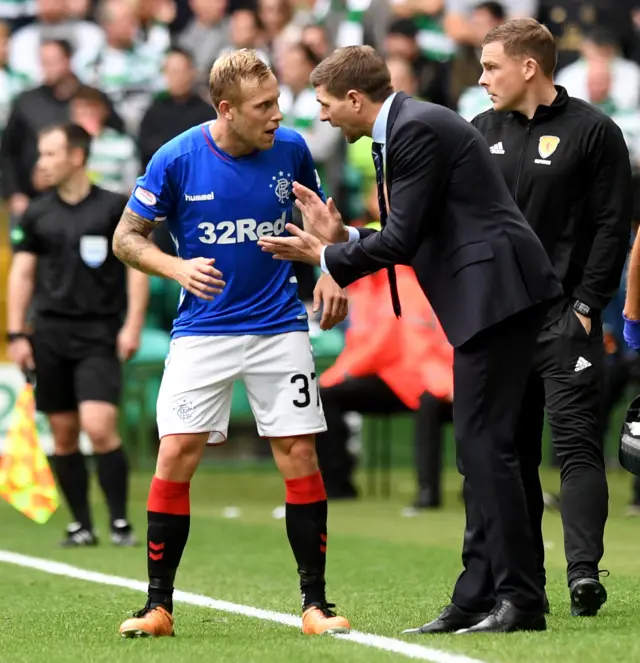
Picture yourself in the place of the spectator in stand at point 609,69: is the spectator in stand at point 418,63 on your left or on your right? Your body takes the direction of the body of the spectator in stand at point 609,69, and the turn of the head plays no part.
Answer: on your right

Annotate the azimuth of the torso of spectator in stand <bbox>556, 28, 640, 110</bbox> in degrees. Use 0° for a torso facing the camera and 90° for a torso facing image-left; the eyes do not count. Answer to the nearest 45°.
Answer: approximately 0°

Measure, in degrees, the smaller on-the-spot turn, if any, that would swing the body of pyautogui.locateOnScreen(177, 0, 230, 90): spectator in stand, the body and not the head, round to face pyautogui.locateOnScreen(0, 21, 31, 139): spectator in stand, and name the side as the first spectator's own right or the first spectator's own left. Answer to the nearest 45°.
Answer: approximately 90° to the first spectator's own right

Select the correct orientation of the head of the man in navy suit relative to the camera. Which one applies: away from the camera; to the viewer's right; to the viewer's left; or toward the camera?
to the viewer's left

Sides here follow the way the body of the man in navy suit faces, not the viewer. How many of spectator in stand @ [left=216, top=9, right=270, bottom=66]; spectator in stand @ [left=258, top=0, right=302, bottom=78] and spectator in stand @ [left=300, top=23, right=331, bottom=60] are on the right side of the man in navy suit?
3

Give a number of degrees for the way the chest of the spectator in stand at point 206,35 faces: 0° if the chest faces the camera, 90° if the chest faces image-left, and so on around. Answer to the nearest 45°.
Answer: approximately 0°

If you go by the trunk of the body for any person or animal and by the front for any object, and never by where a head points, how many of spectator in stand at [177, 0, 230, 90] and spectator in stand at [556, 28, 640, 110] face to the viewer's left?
0

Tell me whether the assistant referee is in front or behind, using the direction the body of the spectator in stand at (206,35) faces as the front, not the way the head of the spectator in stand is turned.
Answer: in front

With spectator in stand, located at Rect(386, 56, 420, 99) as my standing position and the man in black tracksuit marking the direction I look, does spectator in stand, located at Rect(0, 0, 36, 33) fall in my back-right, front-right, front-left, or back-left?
back-right

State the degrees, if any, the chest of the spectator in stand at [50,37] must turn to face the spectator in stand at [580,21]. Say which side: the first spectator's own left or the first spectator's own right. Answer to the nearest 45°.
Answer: approximately 90° to the first spectator's own left

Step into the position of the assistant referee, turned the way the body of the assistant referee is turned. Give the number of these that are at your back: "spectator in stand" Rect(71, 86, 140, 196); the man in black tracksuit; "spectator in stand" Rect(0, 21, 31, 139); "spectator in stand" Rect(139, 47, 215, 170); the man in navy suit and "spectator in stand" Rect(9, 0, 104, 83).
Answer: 4

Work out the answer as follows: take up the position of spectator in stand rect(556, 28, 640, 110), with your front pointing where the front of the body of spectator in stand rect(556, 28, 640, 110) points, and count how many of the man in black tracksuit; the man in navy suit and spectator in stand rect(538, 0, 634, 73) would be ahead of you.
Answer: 2

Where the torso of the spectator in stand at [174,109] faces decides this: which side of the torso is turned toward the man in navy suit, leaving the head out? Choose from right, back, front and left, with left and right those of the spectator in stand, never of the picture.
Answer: front

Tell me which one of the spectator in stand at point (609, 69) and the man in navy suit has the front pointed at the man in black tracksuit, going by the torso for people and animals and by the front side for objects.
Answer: the spectator in stand
